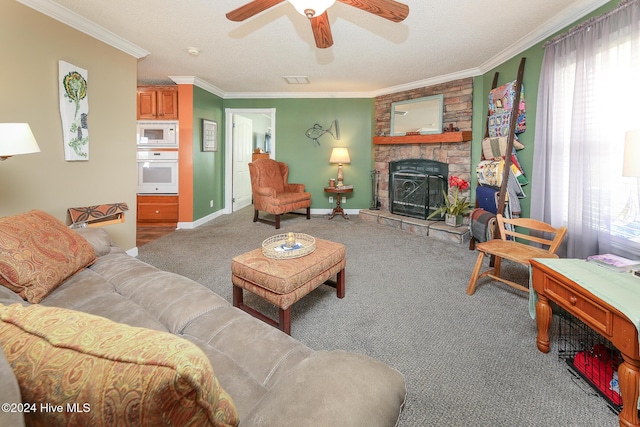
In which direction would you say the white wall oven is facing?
toward the camera

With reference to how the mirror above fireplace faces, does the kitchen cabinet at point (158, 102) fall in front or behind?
in front

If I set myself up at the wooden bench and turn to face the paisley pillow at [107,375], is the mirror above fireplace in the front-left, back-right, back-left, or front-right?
back-right

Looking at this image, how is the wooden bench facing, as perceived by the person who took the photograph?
facing the viewer and to the left of the viewer

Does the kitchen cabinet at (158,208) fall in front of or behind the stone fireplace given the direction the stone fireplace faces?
in front

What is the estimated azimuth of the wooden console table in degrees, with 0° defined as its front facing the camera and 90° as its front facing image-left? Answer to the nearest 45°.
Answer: approximately 45°

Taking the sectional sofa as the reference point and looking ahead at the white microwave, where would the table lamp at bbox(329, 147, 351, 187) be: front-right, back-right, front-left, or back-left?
front-right

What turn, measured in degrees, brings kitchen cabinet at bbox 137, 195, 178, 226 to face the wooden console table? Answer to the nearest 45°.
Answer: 0° — it already faces it

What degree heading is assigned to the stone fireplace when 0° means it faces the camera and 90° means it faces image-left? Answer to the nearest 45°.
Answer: approximately 45°

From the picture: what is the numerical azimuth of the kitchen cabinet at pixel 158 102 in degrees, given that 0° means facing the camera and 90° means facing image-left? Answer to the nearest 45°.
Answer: approximately 0°

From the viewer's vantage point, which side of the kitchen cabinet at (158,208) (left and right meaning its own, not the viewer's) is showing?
front
